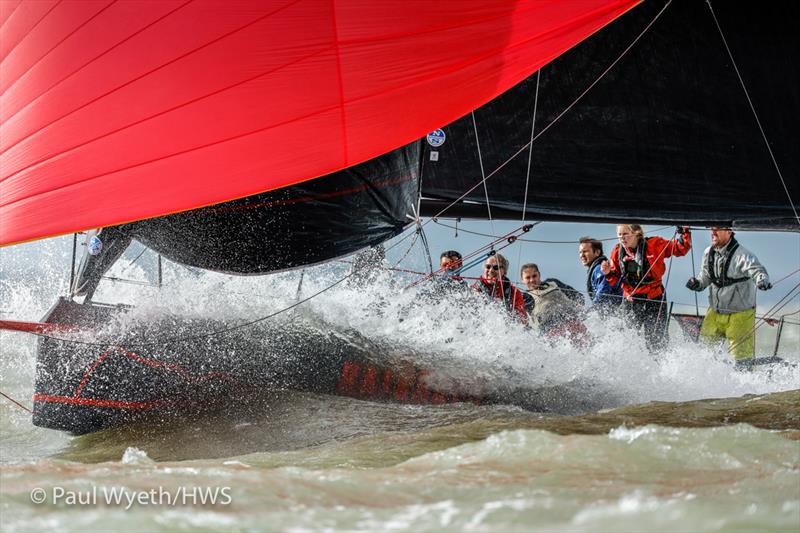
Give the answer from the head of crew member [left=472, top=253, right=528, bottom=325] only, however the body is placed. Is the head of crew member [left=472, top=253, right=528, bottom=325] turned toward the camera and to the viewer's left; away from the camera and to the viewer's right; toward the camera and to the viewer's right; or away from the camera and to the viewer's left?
toward the camera and to the viewer's left

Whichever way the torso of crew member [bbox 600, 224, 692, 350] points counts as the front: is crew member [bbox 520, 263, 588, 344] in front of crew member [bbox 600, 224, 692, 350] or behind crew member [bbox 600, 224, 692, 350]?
in front

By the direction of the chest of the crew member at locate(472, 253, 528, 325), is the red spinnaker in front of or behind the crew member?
in front

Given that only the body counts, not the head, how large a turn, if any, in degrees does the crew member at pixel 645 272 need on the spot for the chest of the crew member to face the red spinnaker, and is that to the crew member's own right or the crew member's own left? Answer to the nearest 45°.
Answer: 0° — they already face it

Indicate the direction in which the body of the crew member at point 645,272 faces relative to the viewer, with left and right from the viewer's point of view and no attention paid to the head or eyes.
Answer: facing the viewer and to the left of the viewer

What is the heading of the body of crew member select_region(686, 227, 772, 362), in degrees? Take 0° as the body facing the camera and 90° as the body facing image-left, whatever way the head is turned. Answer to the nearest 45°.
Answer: approximately 45°

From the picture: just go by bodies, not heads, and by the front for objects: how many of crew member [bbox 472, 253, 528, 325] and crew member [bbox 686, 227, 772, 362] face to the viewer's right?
0

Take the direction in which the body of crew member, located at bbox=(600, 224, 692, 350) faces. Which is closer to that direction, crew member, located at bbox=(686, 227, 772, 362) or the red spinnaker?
the red spinnaker

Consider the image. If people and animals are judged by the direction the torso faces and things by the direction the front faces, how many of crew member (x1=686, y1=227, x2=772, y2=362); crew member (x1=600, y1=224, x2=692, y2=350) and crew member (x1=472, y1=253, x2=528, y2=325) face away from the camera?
0

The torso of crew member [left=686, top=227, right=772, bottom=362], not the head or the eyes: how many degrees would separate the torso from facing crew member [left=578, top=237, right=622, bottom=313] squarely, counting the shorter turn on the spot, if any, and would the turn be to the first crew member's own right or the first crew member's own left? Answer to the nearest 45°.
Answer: approximately 45° to the first crew member's own right
